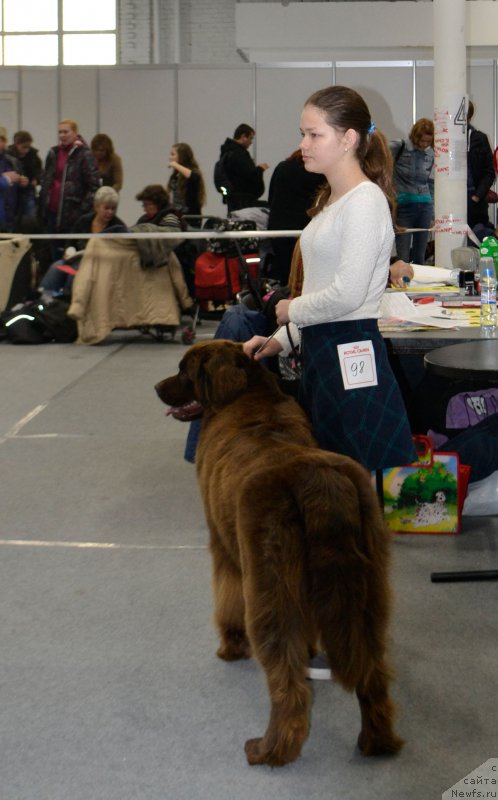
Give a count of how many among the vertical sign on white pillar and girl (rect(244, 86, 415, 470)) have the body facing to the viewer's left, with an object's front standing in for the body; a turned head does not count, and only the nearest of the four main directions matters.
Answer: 1

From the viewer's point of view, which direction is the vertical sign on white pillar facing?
toward the camera

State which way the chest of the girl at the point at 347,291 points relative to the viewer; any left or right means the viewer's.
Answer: facing to the left of the viewer

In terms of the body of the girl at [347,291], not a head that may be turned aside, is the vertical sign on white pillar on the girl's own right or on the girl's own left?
on the girl's own right

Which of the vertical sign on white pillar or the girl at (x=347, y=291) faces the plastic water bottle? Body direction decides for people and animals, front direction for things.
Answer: the vertical sign on white pillar

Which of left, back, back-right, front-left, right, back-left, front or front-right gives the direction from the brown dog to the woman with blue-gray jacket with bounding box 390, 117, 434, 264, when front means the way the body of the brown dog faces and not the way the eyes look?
front-right

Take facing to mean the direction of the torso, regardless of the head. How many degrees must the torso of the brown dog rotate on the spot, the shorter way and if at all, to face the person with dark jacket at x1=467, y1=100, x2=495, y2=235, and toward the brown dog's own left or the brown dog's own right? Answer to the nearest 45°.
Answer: approximately 45° to the brown dog's own right

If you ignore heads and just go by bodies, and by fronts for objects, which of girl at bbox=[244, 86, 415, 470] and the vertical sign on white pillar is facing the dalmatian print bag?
the vertical sign on white pillar

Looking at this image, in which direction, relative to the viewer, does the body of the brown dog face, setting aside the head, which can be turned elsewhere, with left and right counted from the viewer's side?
facing away from the viewer and to the left of the viewer

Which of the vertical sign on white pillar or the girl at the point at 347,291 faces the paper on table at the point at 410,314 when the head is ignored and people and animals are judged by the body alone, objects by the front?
the vertical sign on white pillar

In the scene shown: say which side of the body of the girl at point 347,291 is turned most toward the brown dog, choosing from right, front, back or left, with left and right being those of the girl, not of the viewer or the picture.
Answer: left

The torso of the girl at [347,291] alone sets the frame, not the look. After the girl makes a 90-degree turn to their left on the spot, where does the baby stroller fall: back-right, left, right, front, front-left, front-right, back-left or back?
back

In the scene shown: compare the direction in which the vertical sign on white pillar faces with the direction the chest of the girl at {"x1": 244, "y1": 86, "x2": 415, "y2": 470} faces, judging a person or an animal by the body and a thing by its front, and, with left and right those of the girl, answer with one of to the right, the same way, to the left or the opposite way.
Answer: to the left
